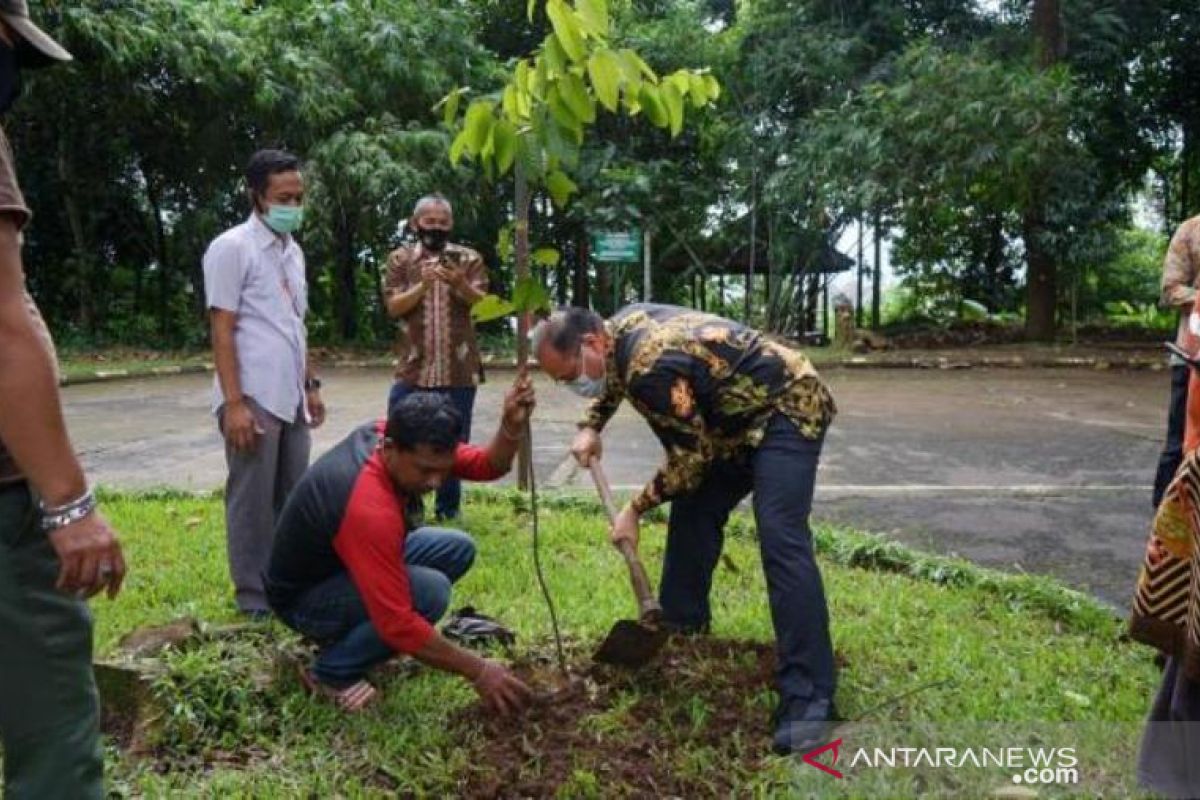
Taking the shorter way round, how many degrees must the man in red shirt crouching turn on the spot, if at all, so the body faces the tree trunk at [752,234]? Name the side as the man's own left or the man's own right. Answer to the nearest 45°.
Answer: approximately 45° to the man's own left

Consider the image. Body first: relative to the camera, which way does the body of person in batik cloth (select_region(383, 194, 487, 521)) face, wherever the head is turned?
toward the camera

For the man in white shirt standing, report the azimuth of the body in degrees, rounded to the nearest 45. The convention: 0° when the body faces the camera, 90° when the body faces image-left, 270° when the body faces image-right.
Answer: approximately 315°

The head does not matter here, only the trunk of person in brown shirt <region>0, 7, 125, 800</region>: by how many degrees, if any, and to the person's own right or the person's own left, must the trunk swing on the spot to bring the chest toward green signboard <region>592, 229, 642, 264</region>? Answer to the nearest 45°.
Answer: approximately 45° to the person's own left

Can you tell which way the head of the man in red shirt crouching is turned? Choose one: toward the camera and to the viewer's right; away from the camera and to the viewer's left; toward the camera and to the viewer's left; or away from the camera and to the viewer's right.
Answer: toward the camera and to the viewer's right

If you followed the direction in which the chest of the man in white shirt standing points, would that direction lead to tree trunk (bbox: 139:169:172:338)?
no

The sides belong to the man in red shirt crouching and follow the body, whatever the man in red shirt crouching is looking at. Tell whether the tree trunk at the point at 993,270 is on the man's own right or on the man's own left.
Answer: on the man's own left

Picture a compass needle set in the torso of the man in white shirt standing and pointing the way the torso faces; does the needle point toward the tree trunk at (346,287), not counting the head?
no

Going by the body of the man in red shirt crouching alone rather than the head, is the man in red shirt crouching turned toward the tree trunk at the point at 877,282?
no

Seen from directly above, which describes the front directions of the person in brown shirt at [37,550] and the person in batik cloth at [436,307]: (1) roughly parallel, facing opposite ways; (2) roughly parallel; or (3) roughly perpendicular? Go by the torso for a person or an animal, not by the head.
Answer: roughly perpendicular

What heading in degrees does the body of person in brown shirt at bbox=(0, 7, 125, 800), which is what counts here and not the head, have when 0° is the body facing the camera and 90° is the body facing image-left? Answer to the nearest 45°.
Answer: approximately 270°

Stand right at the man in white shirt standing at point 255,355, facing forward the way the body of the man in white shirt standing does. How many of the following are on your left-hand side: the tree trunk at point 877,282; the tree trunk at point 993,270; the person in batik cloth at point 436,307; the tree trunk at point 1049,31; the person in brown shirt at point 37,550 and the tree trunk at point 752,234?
5

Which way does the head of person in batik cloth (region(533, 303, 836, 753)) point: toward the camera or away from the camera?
toward the camera

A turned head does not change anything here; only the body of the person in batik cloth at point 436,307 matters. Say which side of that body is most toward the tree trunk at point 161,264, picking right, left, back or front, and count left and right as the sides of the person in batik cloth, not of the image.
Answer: back

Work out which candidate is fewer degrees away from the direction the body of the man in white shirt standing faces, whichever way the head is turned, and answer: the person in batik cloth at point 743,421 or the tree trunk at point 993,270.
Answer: the person in batik cloth

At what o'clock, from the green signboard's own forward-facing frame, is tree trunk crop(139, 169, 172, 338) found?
The tree trunk is roughly at 4 o'clock from the green signboard.

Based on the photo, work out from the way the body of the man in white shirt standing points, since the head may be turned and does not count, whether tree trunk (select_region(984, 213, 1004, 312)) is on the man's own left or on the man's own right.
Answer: on the man's own left

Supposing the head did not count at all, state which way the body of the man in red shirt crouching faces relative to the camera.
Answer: to the viewer's right

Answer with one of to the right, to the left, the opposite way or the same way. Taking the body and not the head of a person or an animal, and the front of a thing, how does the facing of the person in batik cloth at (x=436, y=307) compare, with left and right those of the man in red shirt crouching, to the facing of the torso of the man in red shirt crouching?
to the right

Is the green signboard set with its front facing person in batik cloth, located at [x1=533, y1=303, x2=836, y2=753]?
yes

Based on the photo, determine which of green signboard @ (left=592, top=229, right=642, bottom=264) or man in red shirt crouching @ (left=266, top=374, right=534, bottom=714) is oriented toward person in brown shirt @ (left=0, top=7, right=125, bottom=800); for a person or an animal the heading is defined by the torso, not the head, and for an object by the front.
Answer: the green signboard

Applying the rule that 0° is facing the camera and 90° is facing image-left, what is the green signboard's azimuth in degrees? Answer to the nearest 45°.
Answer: approximately 0°
